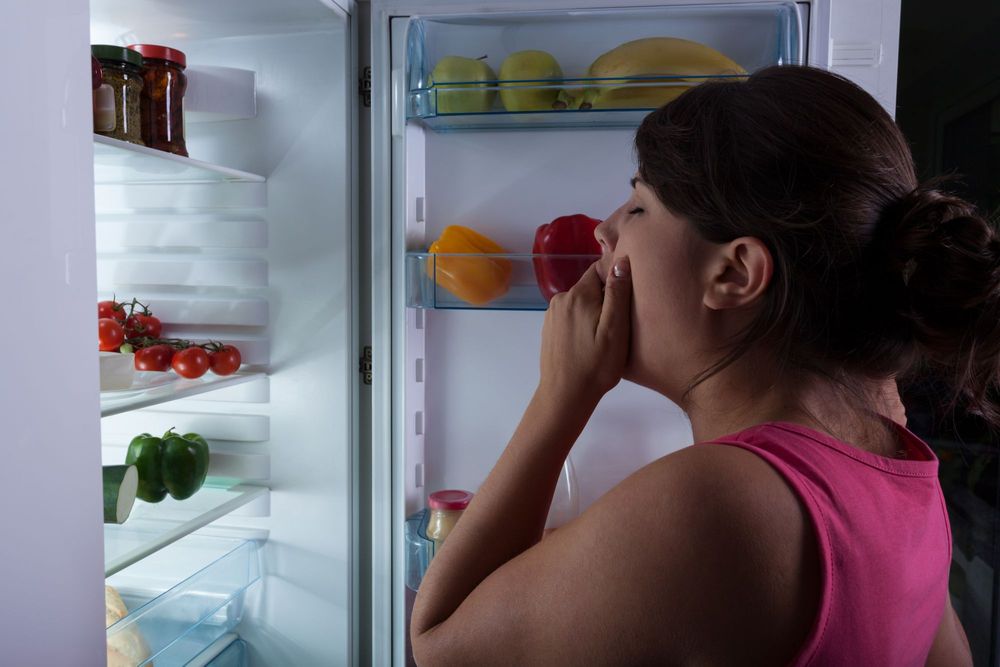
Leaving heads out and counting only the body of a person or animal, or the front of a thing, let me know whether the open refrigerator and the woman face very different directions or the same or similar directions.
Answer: very different directions

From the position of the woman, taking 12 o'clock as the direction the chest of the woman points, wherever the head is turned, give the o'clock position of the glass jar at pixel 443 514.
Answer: The glass jar is roughly at 12 o'clock from the woman.

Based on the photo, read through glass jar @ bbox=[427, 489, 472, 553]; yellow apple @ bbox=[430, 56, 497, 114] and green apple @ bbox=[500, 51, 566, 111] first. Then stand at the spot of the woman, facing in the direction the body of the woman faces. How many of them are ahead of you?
3

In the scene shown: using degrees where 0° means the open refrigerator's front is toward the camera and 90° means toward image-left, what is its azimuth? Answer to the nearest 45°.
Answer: approximately 315°

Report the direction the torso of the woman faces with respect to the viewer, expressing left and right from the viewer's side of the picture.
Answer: facing away from the viewer and to the left of the viewer

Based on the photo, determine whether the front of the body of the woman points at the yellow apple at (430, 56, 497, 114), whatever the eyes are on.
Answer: yes
